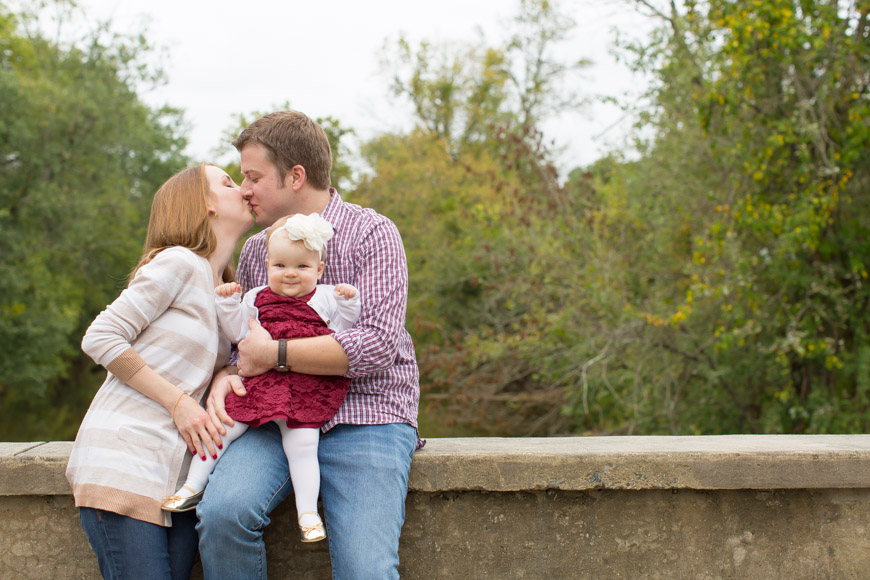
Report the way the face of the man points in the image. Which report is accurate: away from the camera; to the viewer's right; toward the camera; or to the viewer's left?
to the viewer's left

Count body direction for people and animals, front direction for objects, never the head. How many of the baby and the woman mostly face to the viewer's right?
1

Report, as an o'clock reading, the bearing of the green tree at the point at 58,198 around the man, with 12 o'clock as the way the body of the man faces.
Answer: The green tree is roughly at 4 o'clock from the man.

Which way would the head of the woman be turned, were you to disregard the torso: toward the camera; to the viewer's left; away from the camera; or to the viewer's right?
to the viewer's right

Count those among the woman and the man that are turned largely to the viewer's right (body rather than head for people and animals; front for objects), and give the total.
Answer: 1

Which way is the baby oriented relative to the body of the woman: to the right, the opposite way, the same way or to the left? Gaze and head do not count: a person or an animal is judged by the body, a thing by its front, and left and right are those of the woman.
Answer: to the right

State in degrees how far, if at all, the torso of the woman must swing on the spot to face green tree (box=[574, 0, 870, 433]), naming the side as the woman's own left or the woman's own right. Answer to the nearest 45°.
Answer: approximately 45° to the woman's own left

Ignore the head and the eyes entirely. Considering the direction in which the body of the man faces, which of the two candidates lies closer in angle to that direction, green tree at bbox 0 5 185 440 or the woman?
the woman

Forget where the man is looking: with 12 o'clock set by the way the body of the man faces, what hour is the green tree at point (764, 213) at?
The green tree is roughly at 6 o'clock from the man.

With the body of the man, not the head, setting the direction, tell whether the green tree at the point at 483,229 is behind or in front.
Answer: behind

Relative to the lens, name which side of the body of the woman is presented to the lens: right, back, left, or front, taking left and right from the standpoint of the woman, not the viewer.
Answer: right
